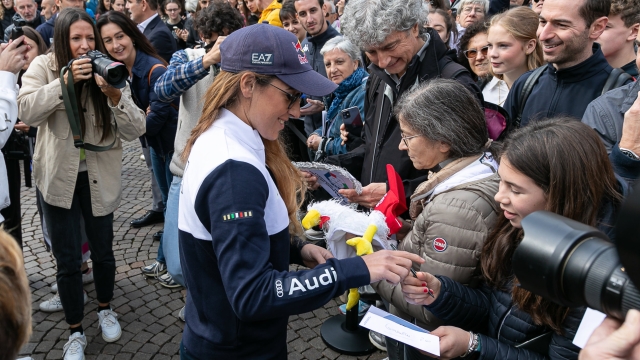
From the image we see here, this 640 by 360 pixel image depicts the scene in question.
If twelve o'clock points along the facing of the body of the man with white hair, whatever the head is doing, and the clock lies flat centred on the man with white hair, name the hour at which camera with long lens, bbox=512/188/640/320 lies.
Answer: The camera with long lens is roughly at 10 o'clock from the man with white hair.

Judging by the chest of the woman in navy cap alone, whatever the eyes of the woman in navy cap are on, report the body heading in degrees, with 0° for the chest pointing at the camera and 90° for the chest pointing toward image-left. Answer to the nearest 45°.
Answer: approximately 270°

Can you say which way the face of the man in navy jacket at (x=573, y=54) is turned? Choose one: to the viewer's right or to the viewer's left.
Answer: to the viewer's left

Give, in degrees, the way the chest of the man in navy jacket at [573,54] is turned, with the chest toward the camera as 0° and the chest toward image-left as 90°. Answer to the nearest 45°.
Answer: approximately 45°

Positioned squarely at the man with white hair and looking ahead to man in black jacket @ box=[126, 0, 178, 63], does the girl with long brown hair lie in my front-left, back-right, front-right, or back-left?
back-left

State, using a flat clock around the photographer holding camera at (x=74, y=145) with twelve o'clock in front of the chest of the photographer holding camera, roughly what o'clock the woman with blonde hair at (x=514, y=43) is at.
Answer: The woman with blonde hair is roughly at 11 o'clock from the photographer holding camera.

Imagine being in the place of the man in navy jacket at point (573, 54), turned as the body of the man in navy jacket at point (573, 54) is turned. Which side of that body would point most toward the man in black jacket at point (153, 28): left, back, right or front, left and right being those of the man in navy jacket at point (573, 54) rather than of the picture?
right

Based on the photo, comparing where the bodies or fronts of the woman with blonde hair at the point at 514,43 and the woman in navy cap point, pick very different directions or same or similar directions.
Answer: very different directions

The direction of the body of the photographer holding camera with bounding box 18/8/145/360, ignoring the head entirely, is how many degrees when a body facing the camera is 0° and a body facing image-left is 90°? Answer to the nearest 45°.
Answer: approximately 315°
